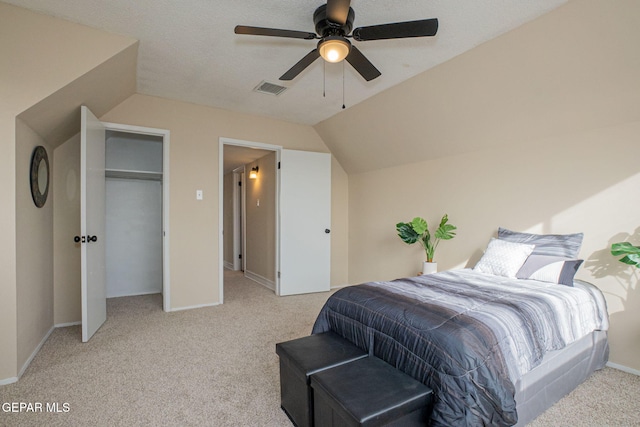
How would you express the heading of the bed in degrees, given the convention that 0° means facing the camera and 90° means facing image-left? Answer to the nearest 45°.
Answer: approximately 45°

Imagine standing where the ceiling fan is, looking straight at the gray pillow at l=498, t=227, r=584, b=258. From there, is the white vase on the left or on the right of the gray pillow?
left

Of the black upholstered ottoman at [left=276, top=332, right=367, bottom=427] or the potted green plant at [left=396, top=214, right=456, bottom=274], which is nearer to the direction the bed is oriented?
the black upholstered ottoman

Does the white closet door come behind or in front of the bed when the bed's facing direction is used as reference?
in front

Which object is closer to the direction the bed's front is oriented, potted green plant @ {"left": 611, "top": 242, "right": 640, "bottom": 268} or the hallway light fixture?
the hallway light fixture

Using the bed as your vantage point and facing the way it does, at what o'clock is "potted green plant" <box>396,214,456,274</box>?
The potted green plant is roughly at 4 o'clock from the bed.

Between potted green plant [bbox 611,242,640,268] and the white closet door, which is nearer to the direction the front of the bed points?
the white closet door

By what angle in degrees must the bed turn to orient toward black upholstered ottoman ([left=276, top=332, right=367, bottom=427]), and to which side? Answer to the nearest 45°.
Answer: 0° — it already faces it

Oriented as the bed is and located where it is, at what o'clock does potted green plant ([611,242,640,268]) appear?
The potted green plant is roughly at 8 o'clock from the bed.
